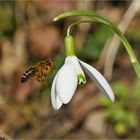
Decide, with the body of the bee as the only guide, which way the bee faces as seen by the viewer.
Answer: to the viewer's right

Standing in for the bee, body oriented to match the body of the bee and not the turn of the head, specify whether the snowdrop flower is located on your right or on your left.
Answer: on your right
